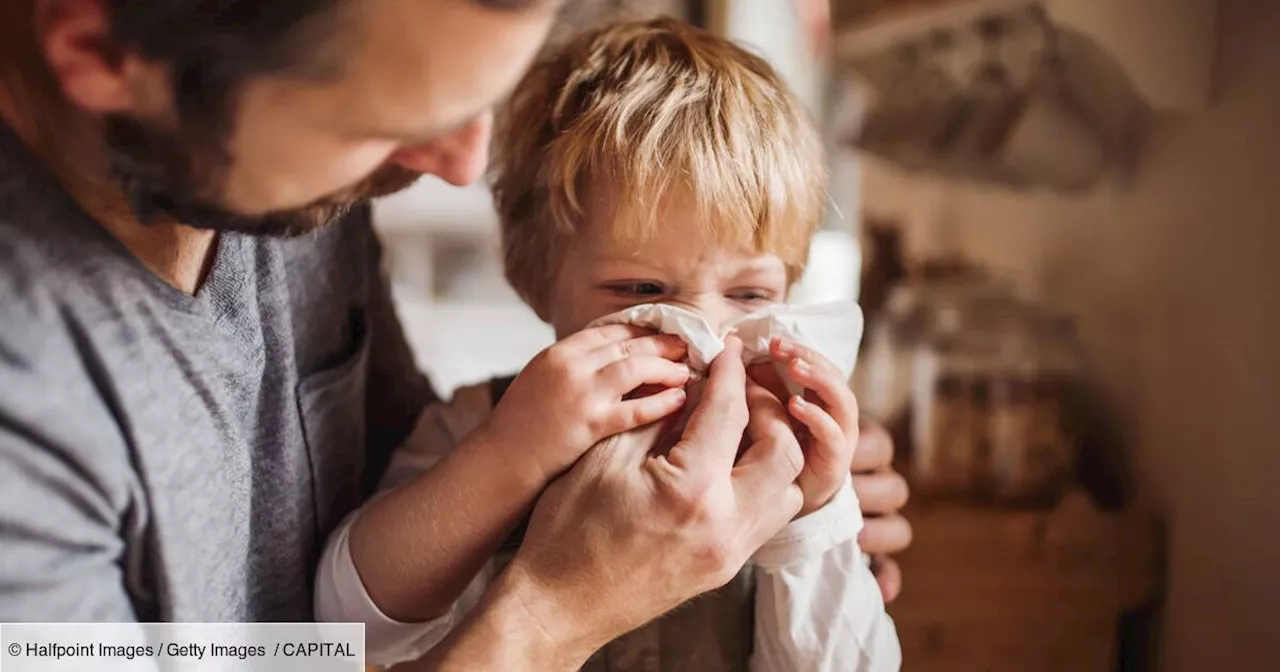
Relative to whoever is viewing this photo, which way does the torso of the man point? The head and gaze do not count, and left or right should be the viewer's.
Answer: facing the viewer and to the right of the viewer

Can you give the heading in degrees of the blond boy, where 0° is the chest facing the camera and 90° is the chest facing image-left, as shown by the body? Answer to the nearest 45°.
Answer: approximately 0°

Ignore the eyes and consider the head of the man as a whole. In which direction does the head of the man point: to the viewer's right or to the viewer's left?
to the viewer's right

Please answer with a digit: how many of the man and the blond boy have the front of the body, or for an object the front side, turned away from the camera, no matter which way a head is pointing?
0

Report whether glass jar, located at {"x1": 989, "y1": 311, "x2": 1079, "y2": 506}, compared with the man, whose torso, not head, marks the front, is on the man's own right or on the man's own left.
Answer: on the man's own left
